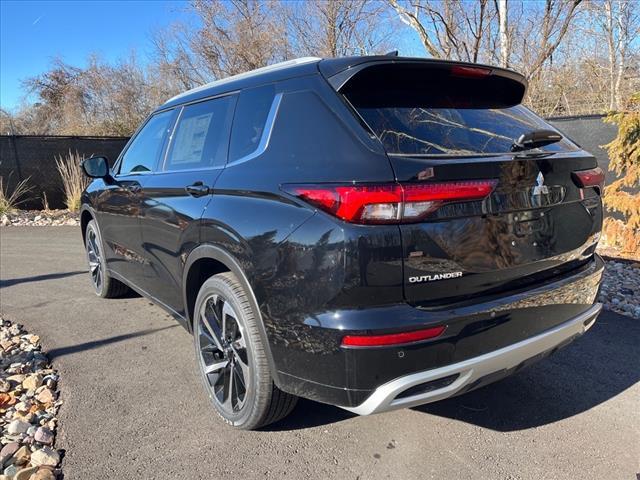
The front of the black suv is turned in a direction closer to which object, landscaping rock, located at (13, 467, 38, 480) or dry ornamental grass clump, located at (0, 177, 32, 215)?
the dry ornamental grass clump

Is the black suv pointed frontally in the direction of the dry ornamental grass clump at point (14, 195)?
yes

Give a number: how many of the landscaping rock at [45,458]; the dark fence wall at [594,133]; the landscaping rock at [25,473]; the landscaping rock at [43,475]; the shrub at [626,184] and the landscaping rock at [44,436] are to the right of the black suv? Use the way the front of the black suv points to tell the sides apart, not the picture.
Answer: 2

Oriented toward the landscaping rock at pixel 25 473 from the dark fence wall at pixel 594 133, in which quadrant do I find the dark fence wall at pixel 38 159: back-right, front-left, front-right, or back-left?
front-right

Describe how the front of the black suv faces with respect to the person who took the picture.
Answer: facing away from the viewer and to the left of the viewer

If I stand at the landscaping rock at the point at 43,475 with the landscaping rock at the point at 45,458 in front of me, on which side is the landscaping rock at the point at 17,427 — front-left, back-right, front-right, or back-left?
front-left

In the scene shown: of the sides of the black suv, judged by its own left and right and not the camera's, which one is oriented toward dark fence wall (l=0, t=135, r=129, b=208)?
front

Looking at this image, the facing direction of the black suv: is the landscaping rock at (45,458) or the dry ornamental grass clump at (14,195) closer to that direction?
the dry ornamental grass clump

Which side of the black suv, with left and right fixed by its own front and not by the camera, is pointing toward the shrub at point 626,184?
right

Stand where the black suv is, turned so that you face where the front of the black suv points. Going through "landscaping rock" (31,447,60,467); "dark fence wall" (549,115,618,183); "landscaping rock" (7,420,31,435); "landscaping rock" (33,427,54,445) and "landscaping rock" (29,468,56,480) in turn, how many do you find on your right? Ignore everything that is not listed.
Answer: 1

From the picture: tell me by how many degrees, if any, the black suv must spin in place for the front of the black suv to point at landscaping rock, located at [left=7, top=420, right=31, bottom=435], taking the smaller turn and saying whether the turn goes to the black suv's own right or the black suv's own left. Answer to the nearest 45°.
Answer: approximately 45° to the black suv's own left

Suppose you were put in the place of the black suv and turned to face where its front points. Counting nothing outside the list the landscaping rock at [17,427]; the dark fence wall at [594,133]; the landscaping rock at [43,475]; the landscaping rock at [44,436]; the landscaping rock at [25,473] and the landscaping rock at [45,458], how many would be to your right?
1

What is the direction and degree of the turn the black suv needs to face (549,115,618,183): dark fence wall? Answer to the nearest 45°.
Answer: approximately 90° to its right

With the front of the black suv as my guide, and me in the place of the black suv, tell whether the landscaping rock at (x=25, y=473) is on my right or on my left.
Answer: on my left
